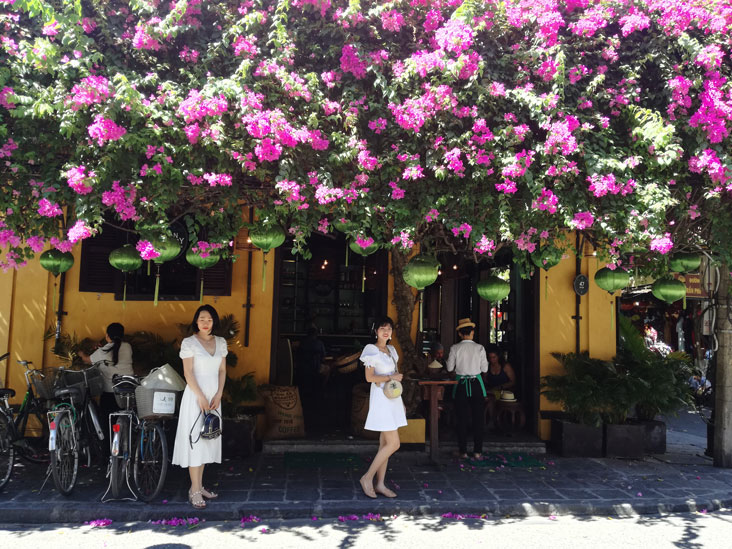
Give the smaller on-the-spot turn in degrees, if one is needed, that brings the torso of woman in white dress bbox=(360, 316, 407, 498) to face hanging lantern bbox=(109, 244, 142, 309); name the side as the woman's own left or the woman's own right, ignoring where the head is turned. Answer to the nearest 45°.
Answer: approximately 135° to the woman's own right

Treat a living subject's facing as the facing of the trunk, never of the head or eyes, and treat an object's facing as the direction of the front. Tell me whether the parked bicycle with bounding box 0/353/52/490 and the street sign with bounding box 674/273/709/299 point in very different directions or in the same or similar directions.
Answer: very different directions

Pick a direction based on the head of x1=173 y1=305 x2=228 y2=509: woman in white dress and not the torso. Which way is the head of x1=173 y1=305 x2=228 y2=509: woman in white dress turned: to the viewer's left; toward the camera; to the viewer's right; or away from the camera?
toward the camera

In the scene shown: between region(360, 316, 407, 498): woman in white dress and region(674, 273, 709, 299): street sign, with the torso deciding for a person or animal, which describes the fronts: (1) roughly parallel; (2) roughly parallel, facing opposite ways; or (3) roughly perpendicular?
roughly perpendicular

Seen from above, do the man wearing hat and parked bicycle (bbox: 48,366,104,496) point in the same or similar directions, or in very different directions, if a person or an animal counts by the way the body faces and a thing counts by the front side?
same or similar directions

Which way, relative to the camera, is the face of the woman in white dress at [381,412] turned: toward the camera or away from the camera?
toward the camera

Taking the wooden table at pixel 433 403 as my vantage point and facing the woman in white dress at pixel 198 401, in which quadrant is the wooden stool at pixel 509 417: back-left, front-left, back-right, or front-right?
back-right

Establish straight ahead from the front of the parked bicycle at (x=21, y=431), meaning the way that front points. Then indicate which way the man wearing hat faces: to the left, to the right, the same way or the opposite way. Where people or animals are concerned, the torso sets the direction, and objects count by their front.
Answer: the same way
